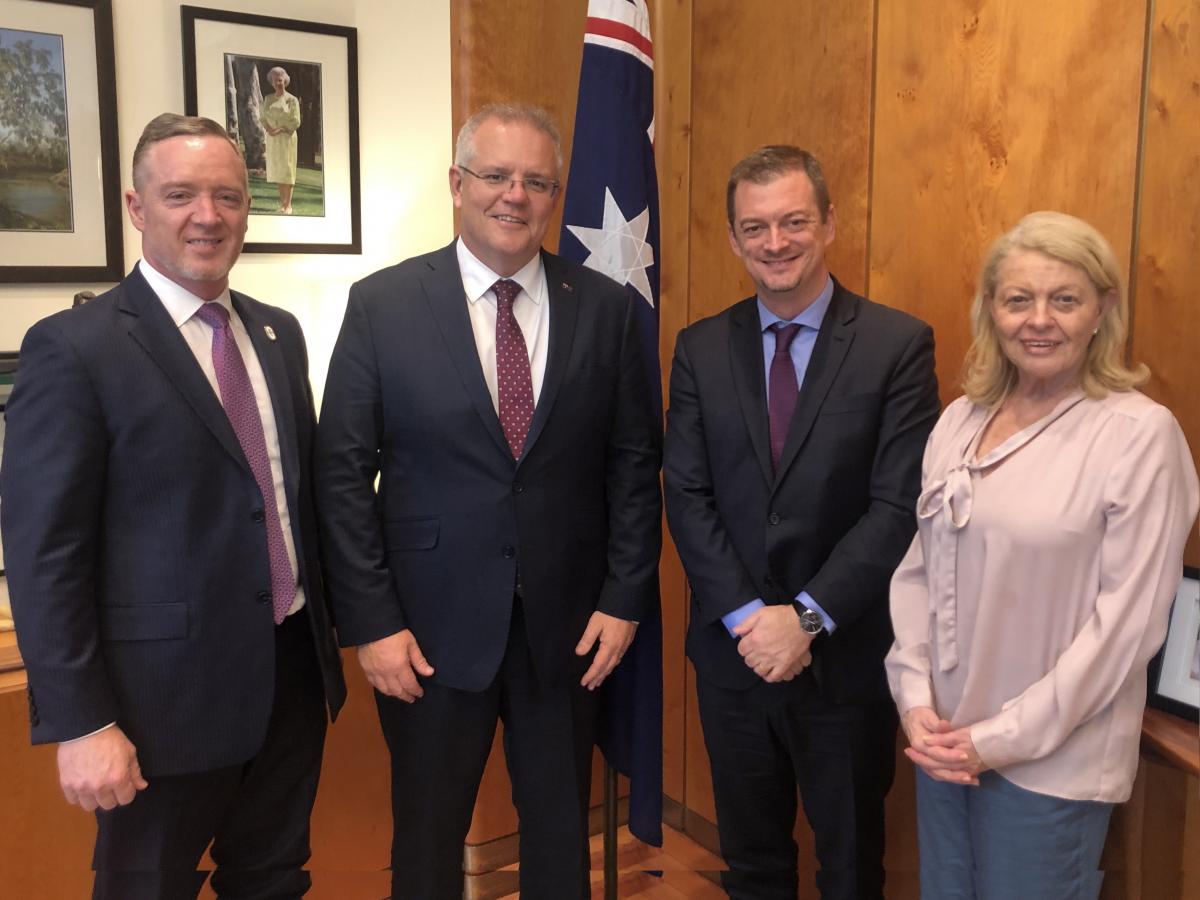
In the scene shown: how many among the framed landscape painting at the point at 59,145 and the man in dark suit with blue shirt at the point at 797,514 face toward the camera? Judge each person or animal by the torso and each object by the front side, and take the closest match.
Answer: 2

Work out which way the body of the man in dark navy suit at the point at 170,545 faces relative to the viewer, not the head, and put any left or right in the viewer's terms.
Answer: facing the viewer and to the right of the viewer

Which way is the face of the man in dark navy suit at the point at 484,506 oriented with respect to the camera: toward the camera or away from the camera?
toward the camera

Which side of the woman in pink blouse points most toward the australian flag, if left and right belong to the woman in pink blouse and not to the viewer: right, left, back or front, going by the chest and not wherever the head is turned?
right

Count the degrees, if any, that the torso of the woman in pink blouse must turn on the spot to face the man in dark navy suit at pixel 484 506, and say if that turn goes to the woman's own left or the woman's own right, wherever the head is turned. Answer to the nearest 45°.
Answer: approximately 45° to the woman's own right

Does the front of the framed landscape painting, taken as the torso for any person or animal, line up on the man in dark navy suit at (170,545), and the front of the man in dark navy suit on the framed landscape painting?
no

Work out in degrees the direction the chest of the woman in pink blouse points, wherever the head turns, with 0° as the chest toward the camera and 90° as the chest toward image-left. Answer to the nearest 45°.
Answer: approximately 45°

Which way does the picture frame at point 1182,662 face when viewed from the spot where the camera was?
facing the viewer and to the left of the viewer

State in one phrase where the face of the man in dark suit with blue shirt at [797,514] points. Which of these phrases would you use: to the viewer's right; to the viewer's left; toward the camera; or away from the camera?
toward the camera

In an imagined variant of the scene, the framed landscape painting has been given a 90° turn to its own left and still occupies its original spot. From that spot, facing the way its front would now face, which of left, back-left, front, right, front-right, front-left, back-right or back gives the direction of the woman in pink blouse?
front-right

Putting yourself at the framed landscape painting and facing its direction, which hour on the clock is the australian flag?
The australian flag is roughly at 10 o'clock from the framed landscape painting.

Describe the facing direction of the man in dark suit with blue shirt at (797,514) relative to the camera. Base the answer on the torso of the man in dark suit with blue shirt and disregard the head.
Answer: toward the camera

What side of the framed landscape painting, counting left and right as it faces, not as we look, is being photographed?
front

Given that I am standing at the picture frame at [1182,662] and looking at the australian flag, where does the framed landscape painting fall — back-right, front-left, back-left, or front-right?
front-left

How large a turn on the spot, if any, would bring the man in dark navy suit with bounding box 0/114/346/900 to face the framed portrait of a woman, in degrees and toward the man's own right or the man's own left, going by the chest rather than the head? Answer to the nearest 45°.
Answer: approximately 135° to the man's own left
